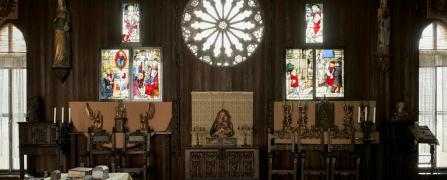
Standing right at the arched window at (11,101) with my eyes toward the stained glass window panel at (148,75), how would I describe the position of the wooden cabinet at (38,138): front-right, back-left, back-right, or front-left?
front-right

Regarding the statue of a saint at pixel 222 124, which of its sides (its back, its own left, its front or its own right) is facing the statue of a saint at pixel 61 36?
right

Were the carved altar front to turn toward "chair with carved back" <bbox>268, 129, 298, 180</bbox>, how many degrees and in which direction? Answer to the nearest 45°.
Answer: approximately 90° to its left

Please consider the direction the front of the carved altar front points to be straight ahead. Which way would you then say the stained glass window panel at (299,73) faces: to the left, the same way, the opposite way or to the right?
the same way

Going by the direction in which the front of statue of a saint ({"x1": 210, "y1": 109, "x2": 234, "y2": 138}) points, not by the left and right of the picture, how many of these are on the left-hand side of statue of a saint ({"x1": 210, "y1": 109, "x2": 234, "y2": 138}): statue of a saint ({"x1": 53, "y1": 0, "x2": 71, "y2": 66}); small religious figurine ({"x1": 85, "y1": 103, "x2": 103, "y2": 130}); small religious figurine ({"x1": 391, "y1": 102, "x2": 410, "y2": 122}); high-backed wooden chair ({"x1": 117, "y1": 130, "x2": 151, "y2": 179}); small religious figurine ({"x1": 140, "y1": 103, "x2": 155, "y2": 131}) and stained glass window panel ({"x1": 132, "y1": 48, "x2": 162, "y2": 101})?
1

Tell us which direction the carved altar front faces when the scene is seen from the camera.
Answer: facing the viewer

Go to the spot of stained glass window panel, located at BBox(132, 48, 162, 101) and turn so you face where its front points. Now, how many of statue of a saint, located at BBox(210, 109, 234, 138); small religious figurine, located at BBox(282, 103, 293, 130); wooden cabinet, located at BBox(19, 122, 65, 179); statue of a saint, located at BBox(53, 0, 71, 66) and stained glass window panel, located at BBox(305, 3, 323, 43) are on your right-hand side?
2

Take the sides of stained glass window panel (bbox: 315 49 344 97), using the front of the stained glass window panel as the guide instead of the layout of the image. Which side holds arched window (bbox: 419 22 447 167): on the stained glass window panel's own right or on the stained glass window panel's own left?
on the stained glass window panel's own left

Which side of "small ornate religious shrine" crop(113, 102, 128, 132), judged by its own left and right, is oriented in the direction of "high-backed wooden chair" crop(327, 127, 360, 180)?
left

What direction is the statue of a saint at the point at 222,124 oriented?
toward the camera

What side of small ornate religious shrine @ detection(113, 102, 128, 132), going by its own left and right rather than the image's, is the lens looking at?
front
